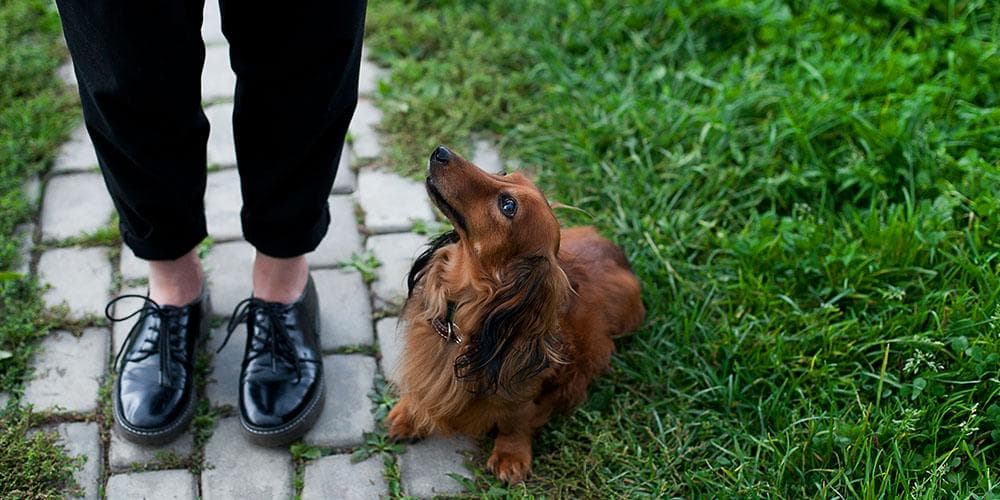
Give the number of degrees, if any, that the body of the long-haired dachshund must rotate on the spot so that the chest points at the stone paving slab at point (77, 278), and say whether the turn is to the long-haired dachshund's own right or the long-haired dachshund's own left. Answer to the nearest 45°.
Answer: approximately 45° to the long-haired dachshund's own right

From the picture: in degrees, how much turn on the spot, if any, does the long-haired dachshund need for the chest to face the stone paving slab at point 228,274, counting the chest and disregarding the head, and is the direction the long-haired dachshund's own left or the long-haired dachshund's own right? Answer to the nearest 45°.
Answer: approximately 90° to the long-haired dachshund's own right

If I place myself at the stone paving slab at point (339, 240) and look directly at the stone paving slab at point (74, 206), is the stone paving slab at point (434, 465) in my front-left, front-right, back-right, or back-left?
back-left

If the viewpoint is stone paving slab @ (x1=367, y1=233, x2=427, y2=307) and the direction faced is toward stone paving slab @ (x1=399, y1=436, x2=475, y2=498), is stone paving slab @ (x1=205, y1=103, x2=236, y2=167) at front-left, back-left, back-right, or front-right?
back-right

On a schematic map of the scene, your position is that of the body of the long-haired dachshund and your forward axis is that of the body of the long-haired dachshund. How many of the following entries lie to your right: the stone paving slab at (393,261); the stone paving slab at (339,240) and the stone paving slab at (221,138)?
3

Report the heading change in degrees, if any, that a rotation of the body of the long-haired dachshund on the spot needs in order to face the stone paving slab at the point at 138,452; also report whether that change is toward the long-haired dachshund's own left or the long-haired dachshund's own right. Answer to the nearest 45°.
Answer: approximately 45° to the long-haired dachshund's own right

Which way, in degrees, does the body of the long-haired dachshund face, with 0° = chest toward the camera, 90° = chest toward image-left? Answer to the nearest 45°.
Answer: approximately 45°

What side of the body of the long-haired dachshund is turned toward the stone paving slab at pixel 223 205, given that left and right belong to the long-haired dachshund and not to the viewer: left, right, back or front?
right

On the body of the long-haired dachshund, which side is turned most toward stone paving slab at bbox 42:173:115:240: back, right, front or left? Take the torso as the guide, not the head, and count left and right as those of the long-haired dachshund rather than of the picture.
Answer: right
